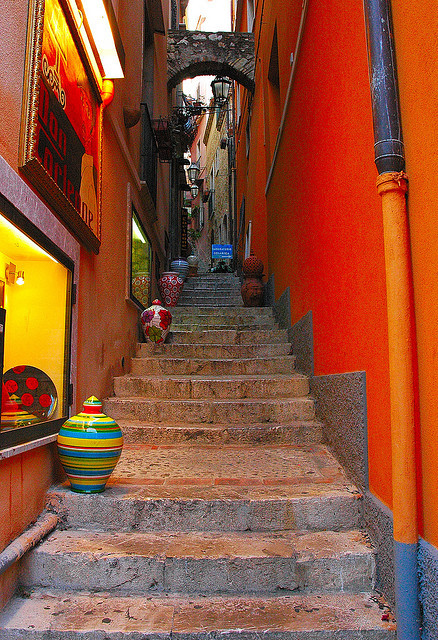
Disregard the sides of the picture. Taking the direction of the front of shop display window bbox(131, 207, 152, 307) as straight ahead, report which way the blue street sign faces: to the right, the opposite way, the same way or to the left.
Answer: to the right

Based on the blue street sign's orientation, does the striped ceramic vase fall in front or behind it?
in front

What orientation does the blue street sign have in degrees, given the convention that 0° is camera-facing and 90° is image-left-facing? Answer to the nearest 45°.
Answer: approximately 0°

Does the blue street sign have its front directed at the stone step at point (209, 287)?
yes

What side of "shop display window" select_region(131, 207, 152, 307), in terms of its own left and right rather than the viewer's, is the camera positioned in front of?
right

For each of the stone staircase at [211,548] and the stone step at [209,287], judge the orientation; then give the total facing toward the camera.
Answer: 2

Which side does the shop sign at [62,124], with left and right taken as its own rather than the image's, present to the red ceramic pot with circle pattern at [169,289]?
left

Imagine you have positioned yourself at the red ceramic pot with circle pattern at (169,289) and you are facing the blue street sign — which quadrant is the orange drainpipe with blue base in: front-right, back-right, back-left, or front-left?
back-right
